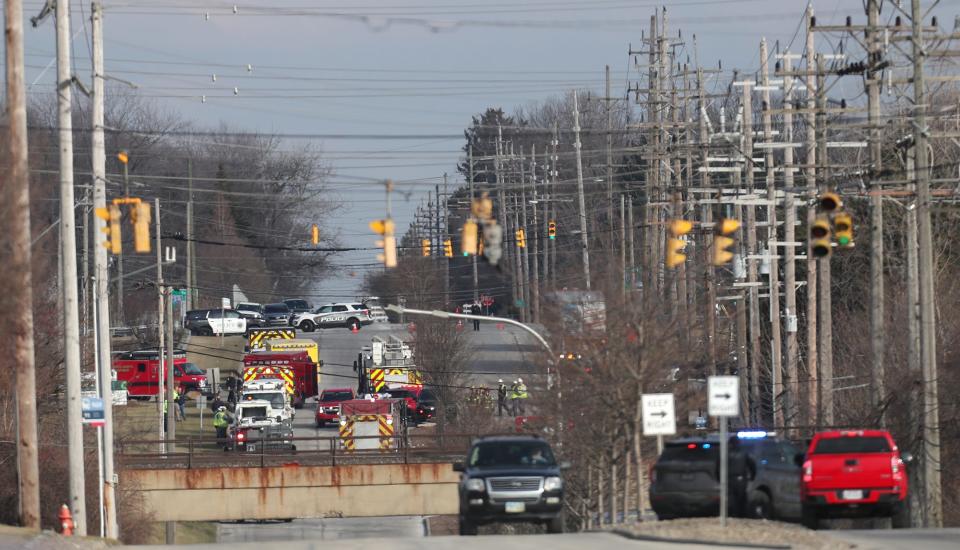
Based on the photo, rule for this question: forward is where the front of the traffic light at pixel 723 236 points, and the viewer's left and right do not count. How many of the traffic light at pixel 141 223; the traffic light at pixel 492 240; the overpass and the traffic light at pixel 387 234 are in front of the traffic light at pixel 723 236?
0

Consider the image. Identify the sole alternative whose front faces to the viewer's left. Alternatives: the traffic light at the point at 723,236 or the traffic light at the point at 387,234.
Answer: the traffic light at the point at 387,234

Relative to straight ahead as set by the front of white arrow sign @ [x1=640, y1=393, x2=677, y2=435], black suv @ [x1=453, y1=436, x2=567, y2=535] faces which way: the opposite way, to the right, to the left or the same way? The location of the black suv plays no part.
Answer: the same way

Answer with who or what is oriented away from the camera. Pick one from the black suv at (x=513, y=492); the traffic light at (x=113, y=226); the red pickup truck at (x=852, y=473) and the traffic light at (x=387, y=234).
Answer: the red pickup truck

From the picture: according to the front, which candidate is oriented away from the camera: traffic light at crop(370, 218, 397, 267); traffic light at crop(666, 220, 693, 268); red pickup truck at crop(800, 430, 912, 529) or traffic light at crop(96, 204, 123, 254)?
the red pickup truck
